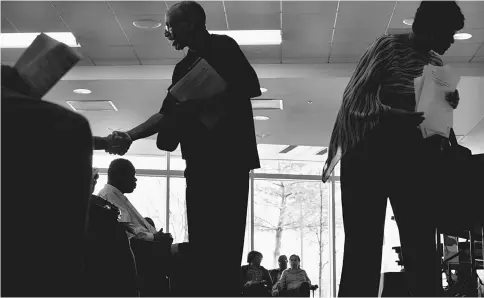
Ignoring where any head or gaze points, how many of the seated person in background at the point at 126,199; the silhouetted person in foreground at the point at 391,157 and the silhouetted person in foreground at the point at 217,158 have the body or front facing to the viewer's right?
2

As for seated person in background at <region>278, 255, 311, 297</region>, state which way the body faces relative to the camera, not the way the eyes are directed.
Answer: toward the camera

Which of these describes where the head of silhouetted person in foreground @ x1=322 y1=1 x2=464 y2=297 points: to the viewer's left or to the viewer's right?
to the viewer's right

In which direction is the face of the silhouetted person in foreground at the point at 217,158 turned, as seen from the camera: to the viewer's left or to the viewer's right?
to the viewer's left

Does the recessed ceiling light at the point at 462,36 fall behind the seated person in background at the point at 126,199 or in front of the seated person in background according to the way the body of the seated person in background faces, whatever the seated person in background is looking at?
in front

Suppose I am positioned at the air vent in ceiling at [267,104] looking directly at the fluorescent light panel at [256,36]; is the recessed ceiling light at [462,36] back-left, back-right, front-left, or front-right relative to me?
front-left

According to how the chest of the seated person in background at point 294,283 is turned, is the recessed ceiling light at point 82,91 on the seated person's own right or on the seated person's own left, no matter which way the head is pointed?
on the seated person's own right

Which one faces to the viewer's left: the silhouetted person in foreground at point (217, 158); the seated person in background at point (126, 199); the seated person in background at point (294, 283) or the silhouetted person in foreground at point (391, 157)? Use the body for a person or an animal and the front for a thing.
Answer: the silhouetted person in foreground at point (217, 158)

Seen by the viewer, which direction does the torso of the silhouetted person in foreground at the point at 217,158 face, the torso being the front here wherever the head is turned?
to the viewer's left

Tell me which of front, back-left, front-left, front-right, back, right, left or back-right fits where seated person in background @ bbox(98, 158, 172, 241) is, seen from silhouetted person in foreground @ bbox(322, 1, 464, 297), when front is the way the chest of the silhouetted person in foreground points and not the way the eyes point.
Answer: back-left

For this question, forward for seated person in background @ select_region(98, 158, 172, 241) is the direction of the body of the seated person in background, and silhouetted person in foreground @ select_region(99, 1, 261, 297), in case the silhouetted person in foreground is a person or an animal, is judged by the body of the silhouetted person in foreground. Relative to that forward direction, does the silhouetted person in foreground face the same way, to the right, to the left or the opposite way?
the opposite way

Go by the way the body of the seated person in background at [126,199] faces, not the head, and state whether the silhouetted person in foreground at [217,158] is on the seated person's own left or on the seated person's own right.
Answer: on the seated person's own right

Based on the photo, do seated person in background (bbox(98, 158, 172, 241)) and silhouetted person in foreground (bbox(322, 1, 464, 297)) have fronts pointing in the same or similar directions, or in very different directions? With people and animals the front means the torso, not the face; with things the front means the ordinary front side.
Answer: same or similar directions

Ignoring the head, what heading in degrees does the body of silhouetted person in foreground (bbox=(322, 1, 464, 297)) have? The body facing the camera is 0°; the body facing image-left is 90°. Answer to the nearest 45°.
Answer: approximately 270°

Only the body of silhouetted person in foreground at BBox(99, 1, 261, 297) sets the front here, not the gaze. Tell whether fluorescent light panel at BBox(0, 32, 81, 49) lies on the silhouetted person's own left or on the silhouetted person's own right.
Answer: on the silhouetted person's own right

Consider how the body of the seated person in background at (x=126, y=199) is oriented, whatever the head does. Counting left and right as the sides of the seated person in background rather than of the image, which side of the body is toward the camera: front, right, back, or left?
right
